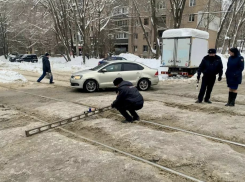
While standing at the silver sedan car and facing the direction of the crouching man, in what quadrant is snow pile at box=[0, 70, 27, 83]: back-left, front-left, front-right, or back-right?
back-right

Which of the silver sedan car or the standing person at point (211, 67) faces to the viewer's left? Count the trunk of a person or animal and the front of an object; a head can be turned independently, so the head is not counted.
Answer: the silver sedan car

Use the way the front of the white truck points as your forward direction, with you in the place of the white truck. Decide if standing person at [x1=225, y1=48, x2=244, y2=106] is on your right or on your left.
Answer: on your right

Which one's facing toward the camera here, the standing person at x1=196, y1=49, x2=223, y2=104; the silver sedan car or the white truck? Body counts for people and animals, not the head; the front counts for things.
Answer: the standing person

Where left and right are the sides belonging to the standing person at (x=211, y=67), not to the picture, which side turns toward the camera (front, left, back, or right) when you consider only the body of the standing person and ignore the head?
front

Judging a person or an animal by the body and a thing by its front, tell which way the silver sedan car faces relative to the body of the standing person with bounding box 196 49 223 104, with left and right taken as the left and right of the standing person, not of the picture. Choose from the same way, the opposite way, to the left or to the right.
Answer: to the right

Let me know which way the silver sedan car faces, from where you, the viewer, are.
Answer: facing to the left of the viewer

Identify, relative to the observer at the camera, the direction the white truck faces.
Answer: facing away from the viewer and to the right of the viewer

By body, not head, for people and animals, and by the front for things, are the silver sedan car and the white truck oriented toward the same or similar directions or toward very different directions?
very different directions

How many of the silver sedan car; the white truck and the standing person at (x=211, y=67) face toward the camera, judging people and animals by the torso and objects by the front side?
1

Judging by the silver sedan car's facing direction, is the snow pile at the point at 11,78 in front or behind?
in front

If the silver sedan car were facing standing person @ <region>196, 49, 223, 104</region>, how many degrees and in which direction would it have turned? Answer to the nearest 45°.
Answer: approximately 135° to its left

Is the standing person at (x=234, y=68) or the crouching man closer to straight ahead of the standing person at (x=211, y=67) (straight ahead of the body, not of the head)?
the crouching man
